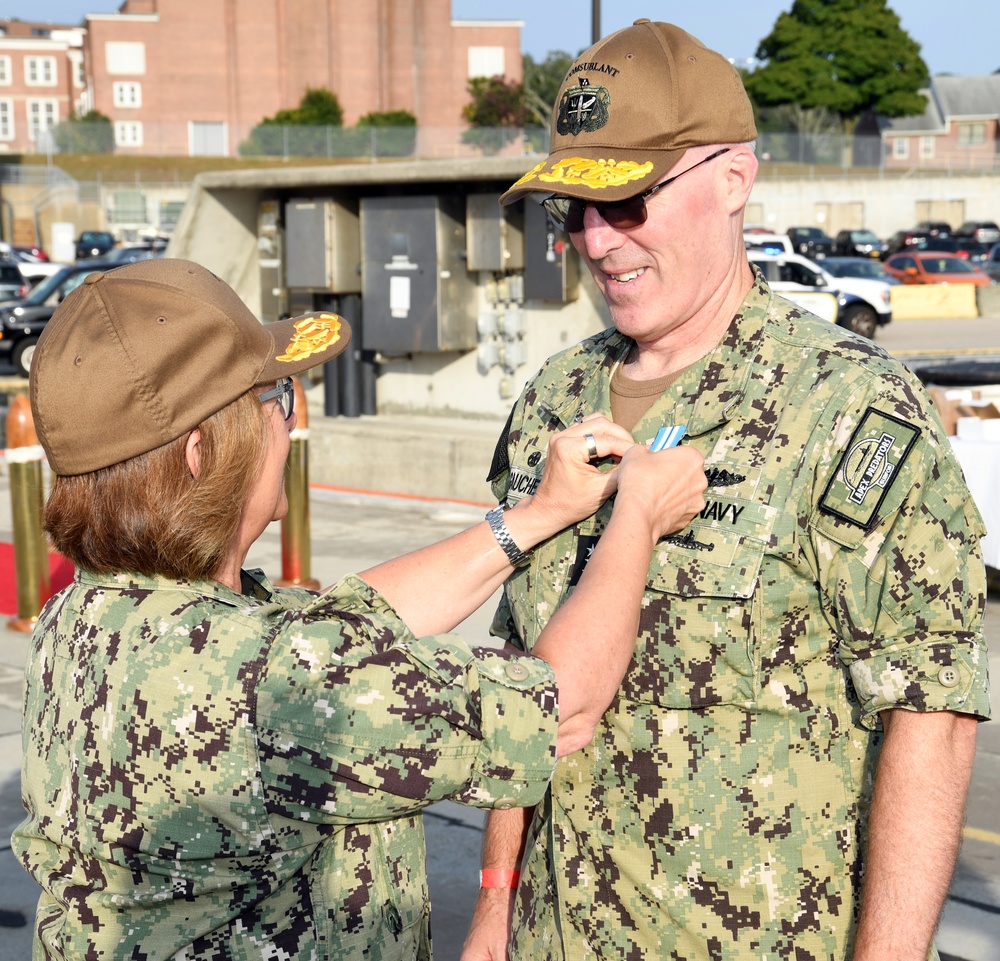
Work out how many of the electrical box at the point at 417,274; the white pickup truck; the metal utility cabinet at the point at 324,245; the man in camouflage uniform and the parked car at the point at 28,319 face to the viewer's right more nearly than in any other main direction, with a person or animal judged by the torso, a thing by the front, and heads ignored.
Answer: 1

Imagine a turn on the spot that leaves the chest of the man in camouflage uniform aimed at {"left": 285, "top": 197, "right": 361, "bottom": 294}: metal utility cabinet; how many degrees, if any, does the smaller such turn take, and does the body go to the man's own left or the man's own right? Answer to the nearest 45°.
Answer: approximately 135° to the man's own right

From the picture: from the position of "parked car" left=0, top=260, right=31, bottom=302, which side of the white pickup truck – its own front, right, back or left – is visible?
back

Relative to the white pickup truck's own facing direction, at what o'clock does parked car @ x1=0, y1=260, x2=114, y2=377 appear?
The parked car is roughly at 5 o'clock from the white pickup truck.

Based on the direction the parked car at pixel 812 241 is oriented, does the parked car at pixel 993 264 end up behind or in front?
in front

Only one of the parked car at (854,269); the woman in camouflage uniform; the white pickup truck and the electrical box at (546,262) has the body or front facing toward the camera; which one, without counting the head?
the electrical box

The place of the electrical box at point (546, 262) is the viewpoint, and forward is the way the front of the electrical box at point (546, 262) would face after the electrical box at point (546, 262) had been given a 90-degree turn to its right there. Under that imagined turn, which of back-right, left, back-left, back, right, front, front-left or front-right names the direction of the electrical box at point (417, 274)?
front-right

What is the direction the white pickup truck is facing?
to the viewer's right

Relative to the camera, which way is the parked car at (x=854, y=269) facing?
to the viewer's right

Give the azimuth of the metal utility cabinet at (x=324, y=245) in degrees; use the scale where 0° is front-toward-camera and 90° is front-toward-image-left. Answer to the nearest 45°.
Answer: approximately 45°

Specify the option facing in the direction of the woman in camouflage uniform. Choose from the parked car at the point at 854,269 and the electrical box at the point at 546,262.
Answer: the electrical box

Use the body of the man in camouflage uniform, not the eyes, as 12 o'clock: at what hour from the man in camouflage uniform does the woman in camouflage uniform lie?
The woman in camouflage uniform is roughly at 1 o'clock from the man in camouflage uniform.
